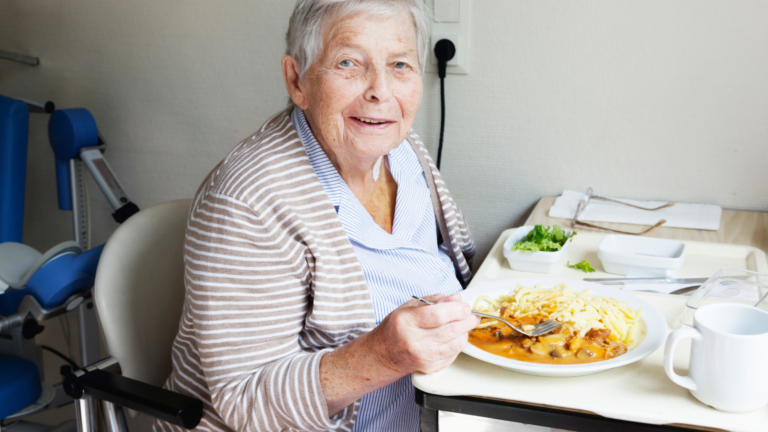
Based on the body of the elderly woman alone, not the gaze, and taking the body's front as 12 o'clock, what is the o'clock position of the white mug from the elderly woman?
The white mug is roughly at 12 o'clock from the elderly woman.

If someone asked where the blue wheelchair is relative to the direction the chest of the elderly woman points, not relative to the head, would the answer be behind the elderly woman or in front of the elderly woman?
behind

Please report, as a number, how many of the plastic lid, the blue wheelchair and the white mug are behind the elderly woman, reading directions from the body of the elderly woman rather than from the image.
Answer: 1

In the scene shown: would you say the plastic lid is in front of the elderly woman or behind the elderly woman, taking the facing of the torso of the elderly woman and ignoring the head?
in front

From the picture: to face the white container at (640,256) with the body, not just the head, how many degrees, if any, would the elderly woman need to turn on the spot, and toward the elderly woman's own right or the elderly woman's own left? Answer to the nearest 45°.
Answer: approximately 45° to the elderly woman's own left

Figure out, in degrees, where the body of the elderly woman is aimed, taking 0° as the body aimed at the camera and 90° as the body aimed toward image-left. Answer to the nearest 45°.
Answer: approximately 315°
